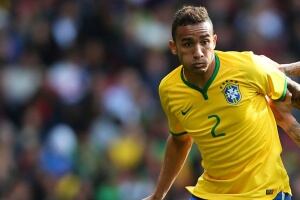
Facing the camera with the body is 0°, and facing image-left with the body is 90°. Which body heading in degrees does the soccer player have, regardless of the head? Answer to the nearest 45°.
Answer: approximately 0°
